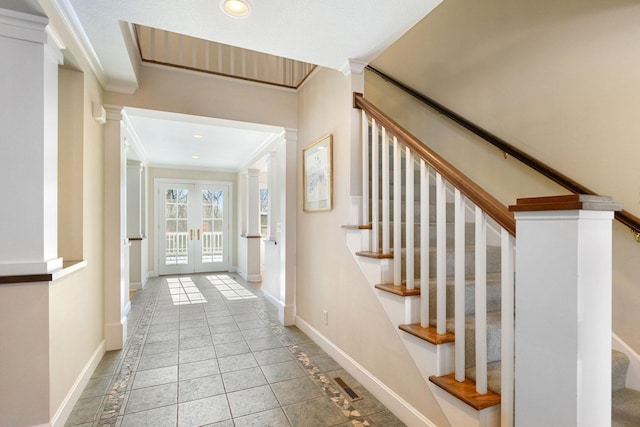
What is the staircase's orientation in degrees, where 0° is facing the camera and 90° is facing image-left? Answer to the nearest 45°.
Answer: approximately 315°

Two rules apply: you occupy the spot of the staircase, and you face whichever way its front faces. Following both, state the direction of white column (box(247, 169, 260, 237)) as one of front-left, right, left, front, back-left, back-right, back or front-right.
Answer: back

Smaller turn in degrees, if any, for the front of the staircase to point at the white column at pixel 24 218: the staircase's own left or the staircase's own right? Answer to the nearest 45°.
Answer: approximately 90° to the staircase's own right

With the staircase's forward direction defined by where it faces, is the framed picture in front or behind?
behind

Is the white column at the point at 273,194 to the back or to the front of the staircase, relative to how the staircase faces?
to the back

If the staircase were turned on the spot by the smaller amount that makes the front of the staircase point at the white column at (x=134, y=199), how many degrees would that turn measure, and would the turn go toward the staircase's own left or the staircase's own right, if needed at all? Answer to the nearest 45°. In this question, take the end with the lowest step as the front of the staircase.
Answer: approximately 135° to the staircase's own right

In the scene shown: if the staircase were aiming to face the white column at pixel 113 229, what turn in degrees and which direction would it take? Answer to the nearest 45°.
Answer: approximately 135° to its right
